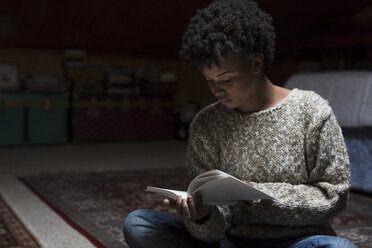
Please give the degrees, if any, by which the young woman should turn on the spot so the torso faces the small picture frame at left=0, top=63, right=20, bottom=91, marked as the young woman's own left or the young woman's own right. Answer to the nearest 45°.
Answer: approximately 90° to the young woman's own right

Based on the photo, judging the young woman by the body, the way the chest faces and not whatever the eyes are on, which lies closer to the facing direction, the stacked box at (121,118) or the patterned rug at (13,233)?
the patterned rug

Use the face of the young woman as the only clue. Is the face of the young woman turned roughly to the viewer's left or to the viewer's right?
to the viewer's left

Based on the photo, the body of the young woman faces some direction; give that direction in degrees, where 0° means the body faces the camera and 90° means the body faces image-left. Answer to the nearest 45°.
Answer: approximately 45°

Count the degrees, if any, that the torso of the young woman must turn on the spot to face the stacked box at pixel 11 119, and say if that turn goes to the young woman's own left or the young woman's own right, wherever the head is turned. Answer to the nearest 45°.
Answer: approximately 90° to the young woman's own right

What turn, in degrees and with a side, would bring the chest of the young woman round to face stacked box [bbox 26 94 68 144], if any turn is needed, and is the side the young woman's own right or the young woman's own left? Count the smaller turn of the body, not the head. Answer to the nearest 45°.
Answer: approximately 90° to the young woman's own right

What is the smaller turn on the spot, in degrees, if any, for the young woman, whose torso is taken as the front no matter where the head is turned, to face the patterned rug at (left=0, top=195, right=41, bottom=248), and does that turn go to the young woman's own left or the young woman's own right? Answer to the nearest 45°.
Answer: approximately 90° to the young woman's own right
